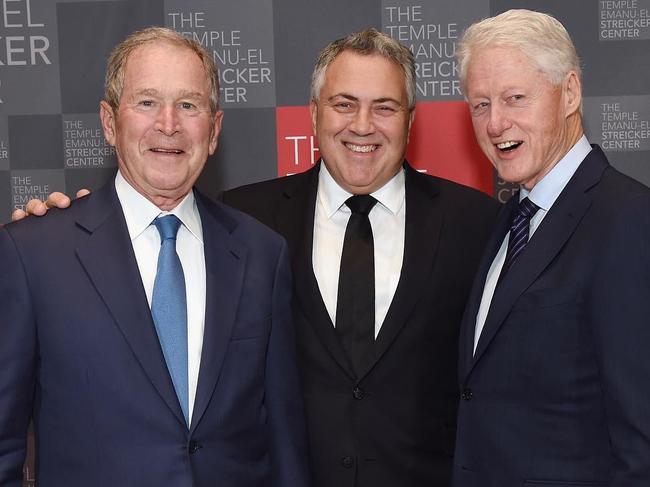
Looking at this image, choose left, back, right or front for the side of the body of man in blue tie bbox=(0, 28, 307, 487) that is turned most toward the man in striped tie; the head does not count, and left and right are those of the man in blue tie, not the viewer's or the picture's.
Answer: left

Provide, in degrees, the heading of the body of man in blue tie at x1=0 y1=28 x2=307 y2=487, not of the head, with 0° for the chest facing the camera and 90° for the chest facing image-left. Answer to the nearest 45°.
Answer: approximately 0°

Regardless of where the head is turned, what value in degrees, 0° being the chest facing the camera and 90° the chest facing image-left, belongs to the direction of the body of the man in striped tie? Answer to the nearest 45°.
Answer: approximately 45°

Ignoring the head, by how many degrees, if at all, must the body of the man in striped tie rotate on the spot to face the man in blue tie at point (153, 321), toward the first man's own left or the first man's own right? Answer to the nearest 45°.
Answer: approximately 45° to the first man's own right
